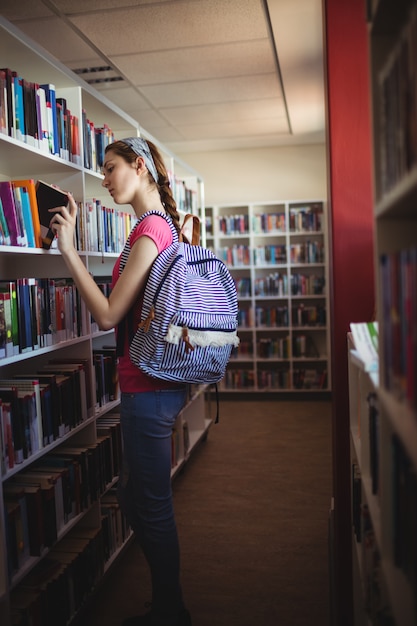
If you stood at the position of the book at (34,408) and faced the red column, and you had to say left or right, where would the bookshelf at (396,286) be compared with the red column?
right

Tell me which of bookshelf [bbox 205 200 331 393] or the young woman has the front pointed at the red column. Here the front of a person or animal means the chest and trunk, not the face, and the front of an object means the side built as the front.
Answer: the bookshelf

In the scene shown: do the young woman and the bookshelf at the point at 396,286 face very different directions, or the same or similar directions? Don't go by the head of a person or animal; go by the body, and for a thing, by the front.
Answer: same or similar directions

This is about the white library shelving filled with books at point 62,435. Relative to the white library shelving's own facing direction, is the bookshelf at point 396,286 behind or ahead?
ahead

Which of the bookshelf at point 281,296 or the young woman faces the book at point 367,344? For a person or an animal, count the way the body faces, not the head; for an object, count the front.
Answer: the bookshelf

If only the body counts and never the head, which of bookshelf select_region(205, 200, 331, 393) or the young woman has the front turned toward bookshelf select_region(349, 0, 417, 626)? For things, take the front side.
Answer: bookshelf select_region(205, 200, 331, 393)

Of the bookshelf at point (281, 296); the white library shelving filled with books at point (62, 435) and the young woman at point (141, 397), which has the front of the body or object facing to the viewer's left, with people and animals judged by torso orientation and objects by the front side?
the young woman

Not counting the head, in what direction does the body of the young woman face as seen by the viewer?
to the viewer's left

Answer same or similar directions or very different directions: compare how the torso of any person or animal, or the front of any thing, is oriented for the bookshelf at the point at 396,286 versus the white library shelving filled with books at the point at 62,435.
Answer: very different directions

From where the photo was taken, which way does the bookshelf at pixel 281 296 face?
toward the camera

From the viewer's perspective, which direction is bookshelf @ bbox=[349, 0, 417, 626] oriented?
to the viewer's left

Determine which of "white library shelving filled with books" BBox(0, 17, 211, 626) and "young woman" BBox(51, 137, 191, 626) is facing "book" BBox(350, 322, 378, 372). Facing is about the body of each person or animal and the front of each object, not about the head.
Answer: the white library shelving filled with books

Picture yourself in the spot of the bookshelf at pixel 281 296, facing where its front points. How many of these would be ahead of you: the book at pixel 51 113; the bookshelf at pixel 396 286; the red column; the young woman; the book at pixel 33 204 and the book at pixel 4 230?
6

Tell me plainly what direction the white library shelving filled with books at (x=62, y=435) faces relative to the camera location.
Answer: facing the viewer and to the right of the viewer

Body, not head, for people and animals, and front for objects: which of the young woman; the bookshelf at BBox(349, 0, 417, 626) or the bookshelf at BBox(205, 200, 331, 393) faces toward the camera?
the bookshelf at BBox(205, 200, 331, 393)

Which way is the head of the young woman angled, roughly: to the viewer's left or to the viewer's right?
to the viewer's left
